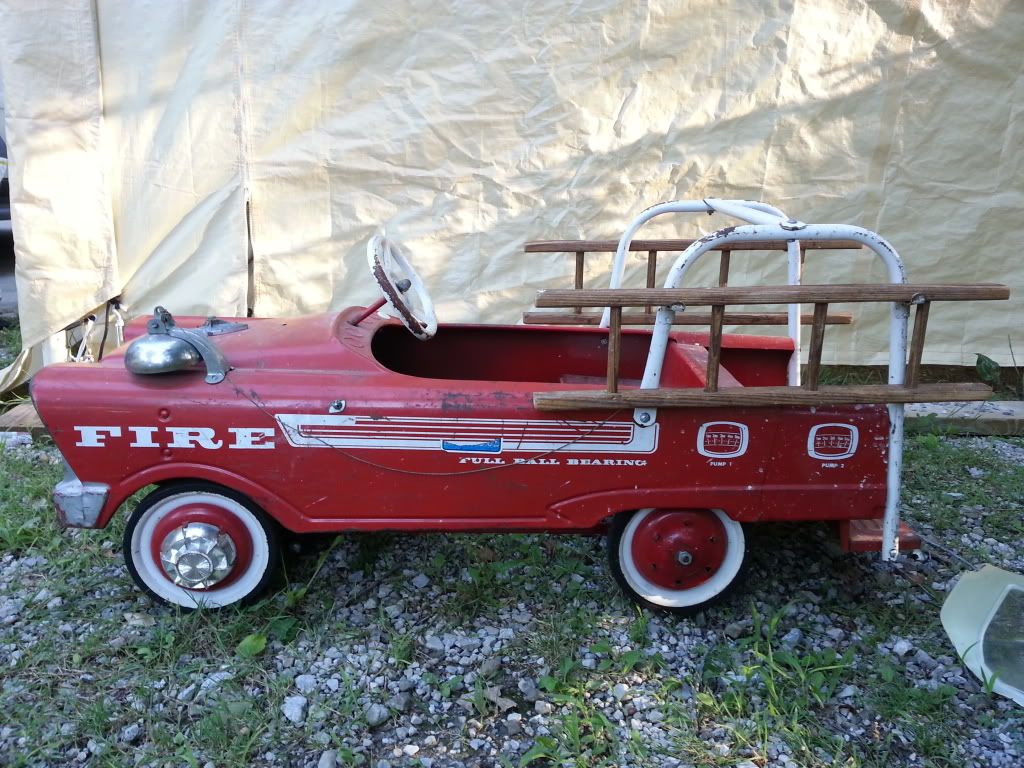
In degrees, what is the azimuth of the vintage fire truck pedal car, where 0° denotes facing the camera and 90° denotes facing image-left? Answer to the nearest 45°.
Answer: approximately 90°
